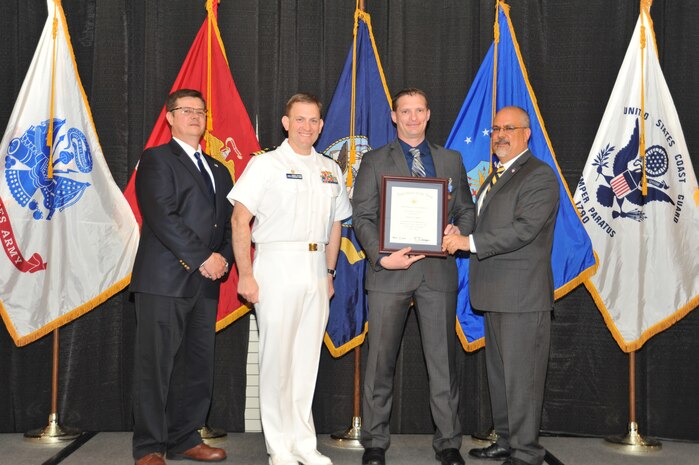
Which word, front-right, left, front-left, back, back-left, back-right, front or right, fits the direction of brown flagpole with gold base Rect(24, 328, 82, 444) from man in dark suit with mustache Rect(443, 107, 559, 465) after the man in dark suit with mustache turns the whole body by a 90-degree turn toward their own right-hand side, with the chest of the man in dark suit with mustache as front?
front-left

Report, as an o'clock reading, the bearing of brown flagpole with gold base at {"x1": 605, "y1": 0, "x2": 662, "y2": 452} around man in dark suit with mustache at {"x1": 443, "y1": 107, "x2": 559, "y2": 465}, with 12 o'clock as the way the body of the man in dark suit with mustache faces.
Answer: The brown flagpole with gold base is roughly at 6 o'clock from the man in dark suit with mustache.

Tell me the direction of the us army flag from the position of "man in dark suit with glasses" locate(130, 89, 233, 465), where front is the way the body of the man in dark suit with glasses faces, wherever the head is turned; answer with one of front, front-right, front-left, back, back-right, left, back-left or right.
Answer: back

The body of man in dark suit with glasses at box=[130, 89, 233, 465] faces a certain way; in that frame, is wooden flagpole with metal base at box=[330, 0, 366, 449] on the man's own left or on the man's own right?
on the man's own left

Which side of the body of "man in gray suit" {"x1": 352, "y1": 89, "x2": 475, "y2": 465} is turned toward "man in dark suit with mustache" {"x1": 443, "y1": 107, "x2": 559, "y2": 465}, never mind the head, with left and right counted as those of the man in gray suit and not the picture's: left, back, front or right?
left

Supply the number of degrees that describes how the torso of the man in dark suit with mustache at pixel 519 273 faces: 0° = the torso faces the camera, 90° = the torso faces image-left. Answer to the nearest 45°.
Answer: approximately 45°

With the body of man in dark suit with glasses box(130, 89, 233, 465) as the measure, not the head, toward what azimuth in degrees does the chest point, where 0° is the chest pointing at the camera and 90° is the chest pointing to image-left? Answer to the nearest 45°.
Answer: approximately 315°
